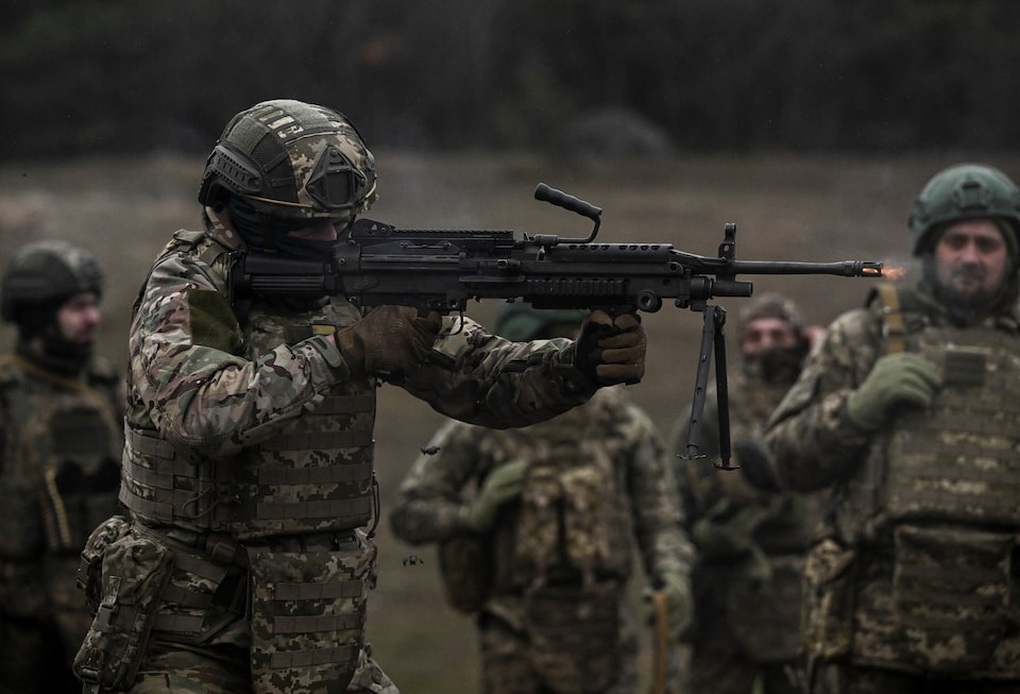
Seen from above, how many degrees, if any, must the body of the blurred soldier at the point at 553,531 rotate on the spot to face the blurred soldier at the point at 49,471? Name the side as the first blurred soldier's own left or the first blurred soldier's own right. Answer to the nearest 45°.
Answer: approximately 90° to the first blurred soldier's own right

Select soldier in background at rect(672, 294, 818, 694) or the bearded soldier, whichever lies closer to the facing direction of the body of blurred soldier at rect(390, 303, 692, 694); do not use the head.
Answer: the bearded soldier

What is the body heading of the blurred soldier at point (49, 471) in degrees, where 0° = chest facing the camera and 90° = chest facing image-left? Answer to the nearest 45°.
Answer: approximately 315°

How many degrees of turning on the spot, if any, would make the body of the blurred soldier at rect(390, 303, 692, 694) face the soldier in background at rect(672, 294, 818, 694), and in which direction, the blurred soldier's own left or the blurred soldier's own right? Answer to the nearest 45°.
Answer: approximately 135° to the blurred soldier's own left

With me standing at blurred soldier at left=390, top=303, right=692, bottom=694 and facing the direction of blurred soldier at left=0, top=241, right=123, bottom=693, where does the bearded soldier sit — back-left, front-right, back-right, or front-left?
back-left

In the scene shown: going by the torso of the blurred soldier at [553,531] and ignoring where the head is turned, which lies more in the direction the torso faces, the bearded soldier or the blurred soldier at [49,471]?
the bearded soldier
